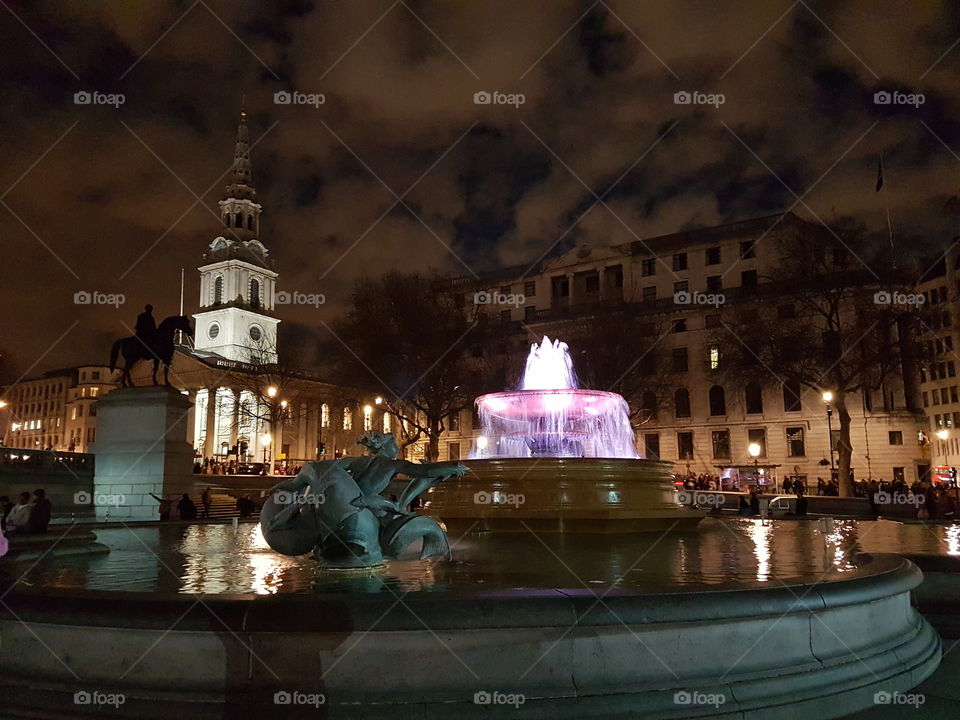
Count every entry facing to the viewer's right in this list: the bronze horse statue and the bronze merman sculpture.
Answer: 2

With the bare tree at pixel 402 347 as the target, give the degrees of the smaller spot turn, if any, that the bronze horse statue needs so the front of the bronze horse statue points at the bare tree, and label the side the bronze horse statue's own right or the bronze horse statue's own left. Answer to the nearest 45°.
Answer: approximately 45° to the bronze horse statue's own left

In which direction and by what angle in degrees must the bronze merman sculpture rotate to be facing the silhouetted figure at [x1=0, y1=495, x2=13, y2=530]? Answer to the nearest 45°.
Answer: approximately 135° to its left

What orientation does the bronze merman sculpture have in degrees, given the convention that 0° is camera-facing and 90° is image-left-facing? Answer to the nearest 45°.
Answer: approximately 270°

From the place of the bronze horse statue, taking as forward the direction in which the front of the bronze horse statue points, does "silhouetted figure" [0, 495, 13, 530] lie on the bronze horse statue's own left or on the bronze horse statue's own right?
on the bronze horse statue's own right

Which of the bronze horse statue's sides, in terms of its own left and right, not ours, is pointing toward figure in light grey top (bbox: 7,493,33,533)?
right

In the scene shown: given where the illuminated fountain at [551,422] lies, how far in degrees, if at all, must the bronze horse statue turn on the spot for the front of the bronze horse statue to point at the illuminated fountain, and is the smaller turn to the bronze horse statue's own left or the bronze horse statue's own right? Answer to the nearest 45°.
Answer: approximately 45° to the bronze horse statue's own right

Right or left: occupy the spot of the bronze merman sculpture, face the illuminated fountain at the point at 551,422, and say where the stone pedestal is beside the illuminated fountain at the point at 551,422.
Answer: left

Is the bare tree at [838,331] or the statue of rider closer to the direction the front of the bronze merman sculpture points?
the bare tree

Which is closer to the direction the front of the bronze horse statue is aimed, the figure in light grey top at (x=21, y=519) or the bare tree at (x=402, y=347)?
the bare tree

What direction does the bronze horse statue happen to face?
to the viewer's right
